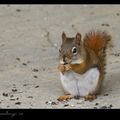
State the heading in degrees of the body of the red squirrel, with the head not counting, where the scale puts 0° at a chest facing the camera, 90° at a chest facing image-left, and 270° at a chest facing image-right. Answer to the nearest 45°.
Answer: approximately 45°
